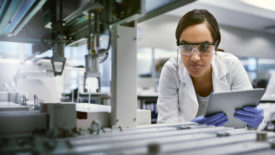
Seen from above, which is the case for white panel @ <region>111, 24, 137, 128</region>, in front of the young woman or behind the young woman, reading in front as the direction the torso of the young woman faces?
in front

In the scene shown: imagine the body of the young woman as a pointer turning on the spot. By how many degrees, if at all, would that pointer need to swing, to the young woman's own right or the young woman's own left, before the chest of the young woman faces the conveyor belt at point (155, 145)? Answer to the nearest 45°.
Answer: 0° — they already face it

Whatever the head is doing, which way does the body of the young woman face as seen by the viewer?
toward the camera
